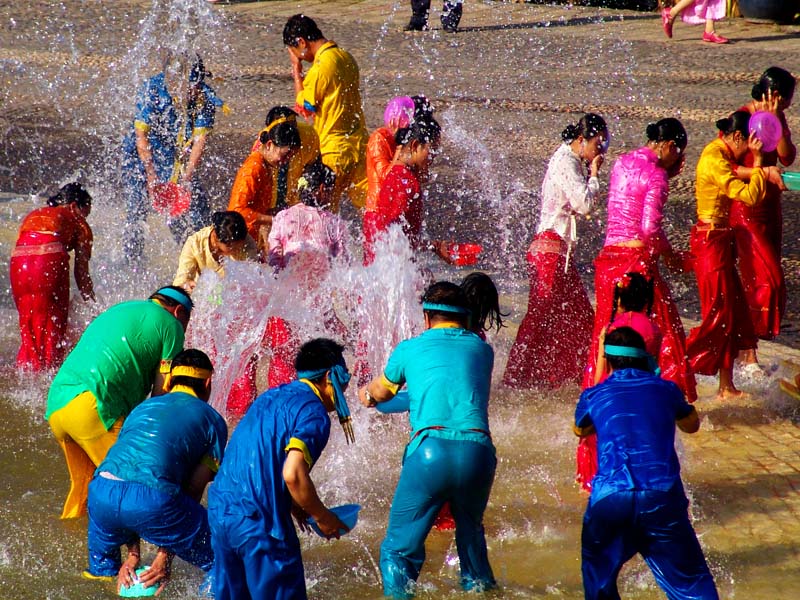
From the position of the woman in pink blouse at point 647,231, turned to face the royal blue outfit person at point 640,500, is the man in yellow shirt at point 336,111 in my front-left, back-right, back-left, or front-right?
back-right

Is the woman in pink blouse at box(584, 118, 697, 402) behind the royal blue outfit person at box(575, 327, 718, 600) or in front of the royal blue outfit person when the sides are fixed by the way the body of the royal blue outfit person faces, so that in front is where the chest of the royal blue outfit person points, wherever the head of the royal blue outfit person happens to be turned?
in front

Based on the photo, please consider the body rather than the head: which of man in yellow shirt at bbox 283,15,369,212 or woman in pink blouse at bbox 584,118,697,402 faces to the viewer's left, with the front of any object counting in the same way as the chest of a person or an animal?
the man in yellow shirt

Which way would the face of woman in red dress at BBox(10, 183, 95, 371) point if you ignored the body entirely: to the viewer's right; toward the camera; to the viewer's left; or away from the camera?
to the viewer's right

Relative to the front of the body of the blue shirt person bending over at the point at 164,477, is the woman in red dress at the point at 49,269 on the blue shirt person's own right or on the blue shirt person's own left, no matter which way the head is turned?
on the blue shirt person's own left

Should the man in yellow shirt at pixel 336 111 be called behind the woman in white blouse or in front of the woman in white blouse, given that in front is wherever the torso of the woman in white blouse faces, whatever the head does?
behind

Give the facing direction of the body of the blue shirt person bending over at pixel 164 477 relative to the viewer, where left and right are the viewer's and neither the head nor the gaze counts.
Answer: facing away from the viewer and to the right of the viewer

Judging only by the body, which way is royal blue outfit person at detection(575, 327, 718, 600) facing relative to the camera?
away from the camera

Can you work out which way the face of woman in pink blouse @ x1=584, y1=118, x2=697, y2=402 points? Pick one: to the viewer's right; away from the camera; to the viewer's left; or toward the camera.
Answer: to the viewer's right

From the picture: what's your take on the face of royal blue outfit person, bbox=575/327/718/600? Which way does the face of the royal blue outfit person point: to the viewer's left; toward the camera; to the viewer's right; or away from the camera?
away from the camera

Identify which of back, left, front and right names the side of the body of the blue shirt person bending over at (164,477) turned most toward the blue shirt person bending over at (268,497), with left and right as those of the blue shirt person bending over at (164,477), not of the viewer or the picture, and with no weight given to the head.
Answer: right
